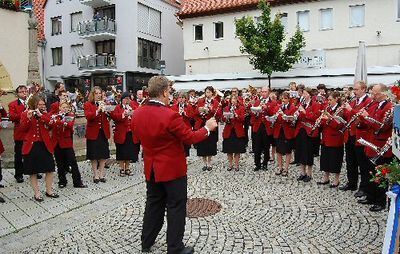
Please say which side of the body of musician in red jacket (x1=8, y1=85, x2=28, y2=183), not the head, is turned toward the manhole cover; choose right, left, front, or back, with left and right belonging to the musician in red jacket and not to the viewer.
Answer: front

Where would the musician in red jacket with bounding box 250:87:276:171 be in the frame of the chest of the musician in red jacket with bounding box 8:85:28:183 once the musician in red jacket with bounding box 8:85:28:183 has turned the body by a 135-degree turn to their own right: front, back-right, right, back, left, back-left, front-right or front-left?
back

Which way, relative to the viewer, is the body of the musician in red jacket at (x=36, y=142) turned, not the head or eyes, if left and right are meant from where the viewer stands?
facing the viewer and to the right of the viewer

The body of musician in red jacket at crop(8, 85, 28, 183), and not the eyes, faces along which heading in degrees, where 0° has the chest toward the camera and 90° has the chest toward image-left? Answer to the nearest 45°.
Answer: approximately 315°

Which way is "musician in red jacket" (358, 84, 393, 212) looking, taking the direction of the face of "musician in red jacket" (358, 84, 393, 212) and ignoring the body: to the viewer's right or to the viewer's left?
to the viewer's left

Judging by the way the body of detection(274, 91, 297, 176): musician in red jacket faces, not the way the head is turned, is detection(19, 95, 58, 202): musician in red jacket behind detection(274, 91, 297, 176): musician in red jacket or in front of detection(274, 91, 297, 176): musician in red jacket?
in front

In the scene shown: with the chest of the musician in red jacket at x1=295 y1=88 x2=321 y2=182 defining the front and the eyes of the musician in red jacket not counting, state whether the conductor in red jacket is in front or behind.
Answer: in front

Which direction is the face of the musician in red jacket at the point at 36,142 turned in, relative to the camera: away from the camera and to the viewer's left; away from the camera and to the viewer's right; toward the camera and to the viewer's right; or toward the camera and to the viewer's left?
toward the camera and to the viewer's right

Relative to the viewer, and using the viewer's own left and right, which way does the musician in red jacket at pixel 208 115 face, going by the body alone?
facing the viewer

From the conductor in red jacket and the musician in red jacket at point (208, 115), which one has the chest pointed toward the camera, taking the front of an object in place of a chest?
the musician in red jacket

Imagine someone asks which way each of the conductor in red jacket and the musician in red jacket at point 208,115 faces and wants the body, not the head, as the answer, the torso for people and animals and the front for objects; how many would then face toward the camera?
1

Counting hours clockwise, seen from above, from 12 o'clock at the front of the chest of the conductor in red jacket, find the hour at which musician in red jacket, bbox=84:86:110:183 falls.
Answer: The musician in red jacket is roughly at 10 o'clock from the conductor in red jacket.

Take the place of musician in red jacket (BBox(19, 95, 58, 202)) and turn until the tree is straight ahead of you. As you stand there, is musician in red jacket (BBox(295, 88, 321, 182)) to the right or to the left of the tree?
right

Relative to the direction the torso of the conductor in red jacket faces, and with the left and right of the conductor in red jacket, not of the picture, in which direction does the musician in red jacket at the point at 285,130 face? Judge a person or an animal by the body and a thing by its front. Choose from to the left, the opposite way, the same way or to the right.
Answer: the opposite way

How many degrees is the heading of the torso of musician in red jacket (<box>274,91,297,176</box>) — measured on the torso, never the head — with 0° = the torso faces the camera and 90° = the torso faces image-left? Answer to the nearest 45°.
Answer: approximately 45°

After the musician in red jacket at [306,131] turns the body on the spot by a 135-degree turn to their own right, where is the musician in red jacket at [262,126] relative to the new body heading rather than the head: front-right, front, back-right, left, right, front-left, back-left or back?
front-left
